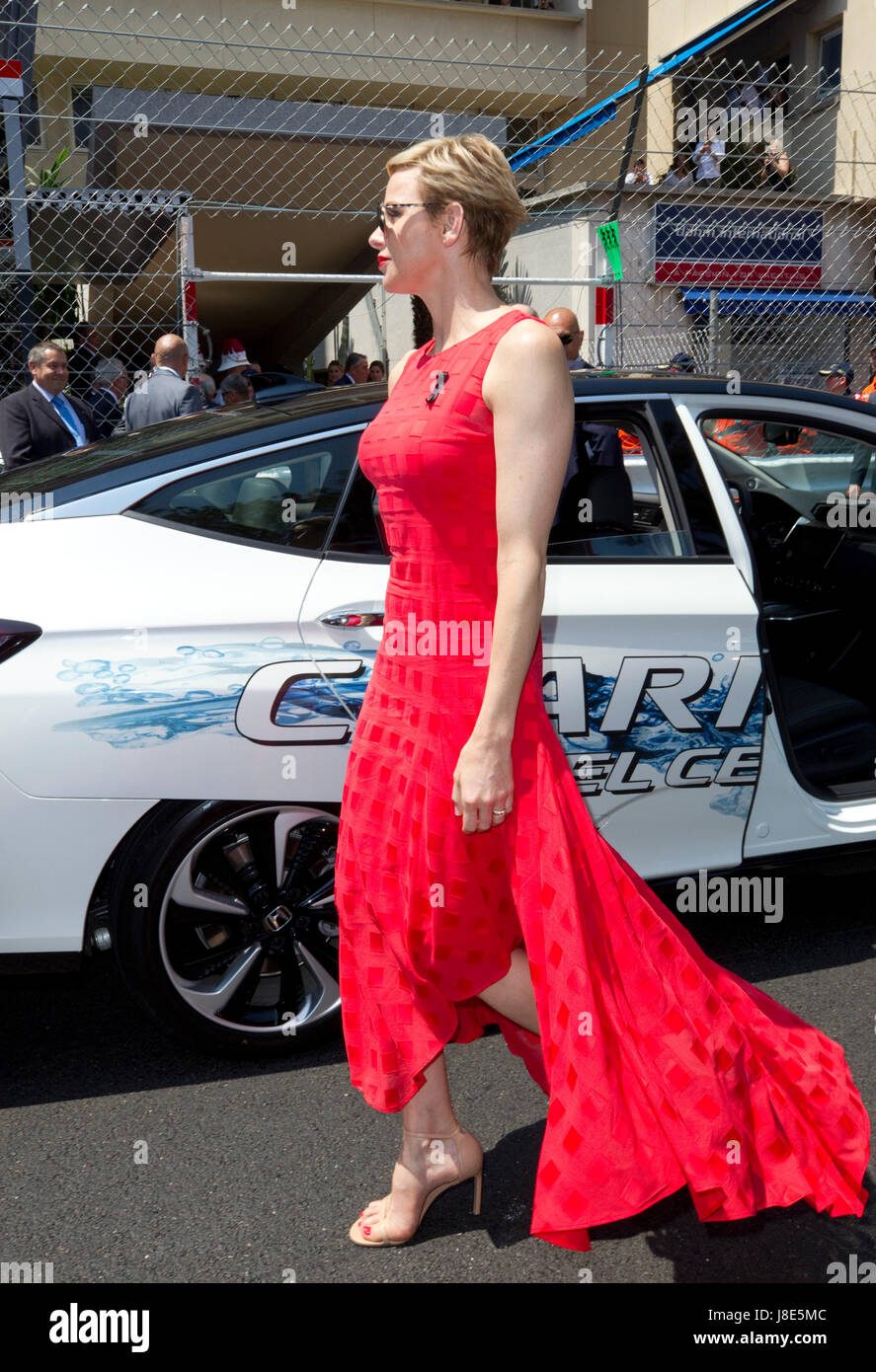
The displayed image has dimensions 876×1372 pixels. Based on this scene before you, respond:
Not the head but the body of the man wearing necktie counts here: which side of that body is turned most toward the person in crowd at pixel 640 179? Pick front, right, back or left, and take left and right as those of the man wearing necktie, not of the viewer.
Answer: left

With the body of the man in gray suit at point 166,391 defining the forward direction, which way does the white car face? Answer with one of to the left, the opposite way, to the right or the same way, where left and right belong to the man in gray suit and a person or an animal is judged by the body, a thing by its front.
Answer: to the right

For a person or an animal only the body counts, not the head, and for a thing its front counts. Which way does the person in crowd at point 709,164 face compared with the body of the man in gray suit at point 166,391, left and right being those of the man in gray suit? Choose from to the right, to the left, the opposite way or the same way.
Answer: the opposite way

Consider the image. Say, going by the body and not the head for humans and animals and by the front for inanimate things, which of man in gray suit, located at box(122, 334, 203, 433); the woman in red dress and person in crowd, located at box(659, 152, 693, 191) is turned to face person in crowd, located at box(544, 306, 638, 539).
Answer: person in crowd, located at box(659, 152, 693, 191)

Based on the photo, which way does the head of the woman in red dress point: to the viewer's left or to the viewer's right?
to the viewer's left

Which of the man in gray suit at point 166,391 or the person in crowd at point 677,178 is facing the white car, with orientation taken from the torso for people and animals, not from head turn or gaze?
the person in crowd

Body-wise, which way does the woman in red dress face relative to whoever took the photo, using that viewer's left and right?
facing to the left of the viewer

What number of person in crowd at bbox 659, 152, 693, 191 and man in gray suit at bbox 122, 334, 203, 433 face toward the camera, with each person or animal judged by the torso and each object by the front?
1

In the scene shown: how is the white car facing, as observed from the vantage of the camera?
facing to the right of the viewer

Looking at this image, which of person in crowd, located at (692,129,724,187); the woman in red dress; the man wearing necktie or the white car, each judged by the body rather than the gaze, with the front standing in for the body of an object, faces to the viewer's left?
the woman in red dress

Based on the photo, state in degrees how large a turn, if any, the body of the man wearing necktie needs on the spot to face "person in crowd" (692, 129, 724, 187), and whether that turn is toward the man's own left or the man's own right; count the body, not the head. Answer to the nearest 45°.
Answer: approximately 90° to the man's own left
